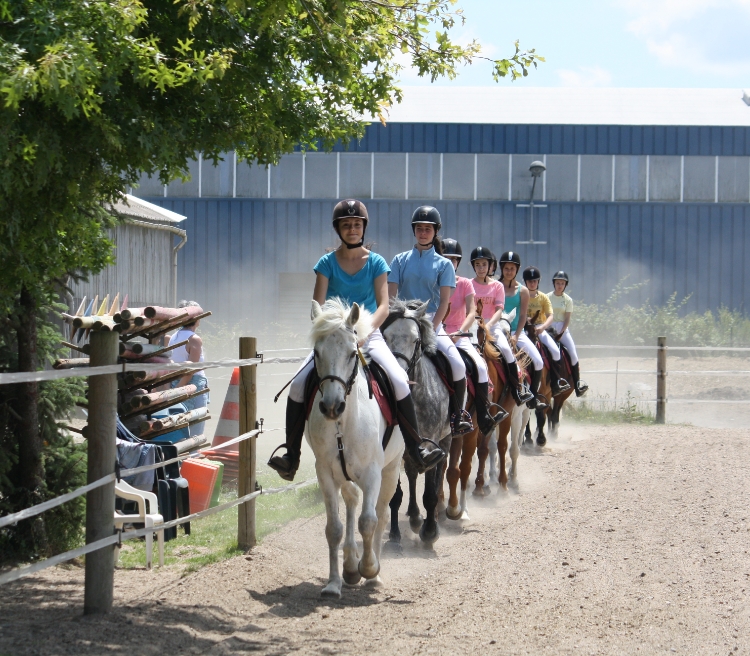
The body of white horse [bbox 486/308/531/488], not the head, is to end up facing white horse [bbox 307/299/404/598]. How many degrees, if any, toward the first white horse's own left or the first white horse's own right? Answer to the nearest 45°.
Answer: approximately 45° to the first white horse's own left

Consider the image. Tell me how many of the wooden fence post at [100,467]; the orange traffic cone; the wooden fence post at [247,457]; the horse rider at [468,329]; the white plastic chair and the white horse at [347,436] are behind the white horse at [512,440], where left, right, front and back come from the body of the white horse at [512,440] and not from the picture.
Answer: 0

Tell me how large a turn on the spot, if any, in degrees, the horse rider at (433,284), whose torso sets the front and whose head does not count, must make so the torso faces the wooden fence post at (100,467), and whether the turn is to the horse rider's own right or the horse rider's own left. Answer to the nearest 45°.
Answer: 0° — they already face it

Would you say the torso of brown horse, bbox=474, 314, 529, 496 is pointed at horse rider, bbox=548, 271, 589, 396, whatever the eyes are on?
no

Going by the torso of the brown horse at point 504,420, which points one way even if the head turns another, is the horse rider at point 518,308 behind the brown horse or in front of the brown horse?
behind

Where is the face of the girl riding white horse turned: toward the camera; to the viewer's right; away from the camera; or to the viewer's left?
toward the camera

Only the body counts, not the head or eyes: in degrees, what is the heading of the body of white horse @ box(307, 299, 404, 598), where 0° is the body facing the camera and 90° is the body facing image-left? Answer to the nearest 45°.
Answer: approximately 0°

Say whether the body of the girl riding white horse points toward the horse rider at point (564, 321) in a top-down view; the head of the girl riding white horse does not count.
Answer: no

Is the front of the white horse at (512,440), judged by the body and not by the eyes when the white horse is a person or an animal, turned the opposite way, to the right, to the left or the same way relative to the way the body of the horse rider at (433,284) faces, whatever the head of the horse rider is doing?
the same way

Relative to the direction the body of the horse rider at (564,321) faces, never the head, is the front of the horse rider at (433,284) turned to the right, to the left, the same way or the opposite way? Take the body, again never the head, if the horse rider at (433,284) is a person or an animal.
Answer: the same way

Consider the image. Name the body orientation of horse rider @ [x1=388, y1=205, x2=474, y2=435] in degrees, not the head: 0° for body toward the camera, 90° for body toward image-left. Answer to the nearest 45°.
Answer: approximately 45°

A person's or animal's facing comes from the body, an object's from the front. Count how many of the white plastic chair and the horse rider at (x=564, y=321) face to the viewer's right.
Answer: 1

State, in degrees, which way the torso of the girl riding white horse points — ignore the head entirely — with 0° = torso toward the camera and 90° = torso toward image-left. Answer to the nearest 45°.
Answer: approximately 0°

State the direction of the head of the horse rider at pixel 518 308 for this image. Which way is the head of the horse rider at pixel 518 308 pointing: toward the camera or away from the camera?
toward the camera

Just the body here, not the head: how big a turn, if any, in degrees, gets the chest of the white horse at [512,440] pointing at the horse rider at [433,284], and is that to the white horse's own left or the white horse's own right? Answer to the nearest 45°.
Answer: approximately 45° to the white horse's own left

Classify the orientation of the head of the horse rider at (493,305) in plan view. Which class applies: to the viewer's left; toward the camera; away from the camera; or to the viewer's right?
toward the camera

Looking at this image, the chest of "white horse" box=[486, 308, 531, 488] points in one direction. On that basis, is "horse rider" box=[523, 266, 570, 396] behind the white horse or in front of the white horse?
behind

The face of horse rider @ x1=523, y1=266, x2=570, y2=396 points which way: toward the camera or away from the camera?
toward the camera

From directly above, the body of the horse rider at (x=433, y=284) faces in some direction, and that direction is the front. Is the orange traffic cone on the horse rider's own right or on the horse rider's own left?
on the horse rider's own right

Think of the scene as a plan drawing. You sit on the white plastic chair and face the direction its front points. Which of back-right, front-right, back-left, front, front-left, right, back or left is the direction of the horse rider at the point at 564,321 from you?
front-left
